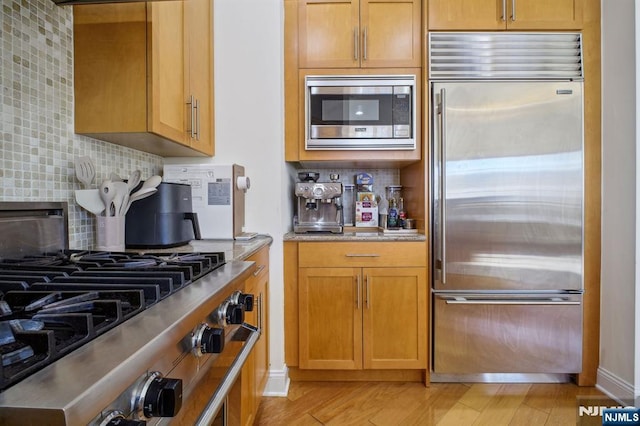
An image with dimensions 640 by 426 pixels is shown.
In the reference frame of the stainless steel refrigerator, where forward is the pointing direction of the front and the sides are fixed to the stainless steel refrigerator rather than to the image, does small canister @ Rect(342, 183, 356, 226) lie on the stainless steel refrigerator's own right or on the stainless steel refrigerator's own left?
on the stainless steel refrigerator's own right

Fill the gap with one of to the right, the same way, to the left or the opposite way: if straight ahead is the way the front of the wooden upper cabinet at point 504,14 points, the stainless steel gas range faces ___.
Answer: to the left

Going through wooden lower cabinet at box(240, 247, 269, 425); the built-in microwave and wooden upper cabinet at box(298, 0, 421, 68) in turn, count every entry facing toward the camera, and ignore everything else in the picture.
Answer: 2

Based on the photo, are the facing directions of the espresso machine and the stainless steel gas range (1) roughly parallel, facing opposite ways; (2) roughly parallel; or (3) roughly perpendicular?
roughly perpendicular

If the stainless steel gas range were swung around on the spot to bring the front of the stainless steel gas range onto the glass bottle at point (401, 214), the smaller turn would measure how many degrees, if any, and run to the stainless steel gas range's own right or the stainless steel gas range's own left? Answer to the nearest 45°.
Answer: approximately 90° to the stainless steel gas range's own left
